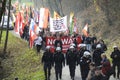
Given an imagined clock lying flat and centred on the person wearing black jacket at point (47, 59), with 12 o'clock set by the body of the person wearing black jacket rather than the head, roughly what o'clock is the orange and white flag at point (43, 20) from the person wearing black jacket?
The orange and white flag is roughly at 6 o'clock from the person wearing black jacket.

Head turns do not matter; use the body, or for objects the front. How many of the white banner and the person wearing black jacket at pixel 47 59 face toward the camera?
2

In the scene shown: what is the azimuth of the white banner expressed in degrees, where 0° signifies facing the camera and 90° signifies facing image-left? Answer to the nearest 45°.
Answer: approximately 0°

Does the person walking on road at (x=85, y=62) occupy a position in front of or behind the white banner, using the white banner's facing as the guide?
in front

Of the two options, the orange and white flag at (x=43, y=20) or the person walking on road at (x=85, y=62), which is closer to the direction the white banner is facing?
the person walking on road

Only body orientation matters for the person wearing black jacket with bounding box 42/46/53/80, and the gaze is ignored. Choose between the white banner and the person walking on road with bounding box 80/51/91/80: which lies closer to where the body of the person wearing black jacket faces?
the person walking on road

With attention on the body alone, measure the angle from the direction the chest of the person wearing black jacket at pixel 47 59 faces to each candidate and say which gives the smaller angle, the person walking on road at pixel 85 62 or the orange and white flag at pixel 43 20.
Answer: the person walking on road

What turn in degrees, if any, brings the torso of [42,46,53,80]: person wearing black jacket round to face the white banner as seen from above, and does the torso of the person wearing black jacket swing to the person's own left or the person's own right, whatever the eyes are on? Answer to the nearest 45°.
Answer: approximately 180°

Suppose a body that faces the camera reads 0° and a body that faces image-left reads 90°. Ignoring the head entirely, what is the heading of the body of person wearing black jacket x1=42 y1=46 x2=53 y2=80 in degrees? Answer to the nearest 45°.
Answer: approximately 0°

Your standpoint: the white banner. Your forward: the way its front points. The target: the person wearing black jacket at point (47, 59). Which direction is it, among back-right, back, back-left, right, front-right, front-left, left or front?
front
